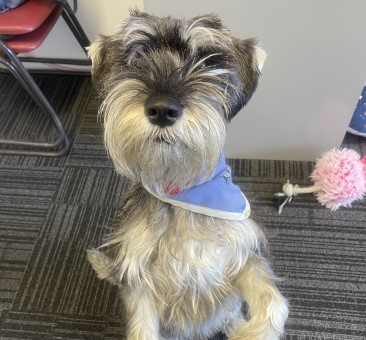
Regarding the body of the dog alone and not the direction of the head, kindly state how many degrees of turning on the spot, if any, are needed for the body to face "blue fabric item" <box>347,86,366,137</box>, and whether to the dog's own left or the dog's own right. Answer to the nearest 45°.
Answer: approximately 135° to the dog's own left

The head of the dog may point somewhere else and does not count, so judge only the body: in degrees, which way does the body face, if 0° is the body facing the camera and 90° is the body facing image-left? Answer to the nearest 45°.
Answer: approximately 0°

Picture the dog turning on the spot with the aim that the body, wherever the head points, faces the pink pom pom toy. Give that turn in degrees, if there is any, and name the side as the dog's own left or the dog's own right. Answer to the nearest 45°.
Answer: approximately 135° to the dog's own left
